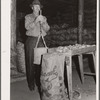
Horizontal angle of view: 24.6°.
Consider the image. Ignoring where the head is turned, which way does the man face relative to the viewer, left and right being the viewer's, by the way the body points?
facing the viewer and to the right of the viewer
